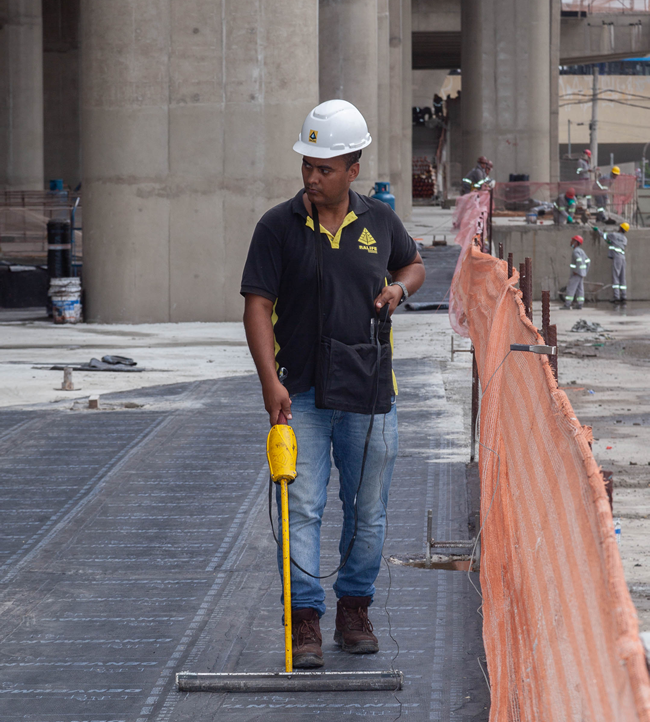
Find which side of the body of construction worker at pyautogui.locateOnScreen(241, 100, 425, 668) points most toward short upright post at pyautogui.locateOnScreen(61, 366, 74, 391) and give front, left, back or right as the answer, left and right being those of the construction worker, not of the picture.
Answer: back

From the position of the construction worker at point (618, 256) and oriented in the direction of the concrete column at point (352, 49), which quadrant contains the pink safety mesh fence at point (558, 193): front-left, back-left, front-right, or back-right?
front-right

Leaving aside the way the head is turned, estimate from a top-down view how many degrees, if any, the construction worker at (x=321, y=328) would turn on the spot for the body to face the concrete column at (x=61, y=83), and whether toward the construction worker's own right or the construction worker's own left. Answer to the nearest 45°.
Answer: approximately 180°

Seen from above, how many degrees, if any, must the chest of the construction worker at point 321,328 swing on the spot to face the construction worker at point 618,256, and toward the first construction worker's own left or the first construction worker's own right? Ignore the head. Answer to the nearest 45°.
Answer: approximately 180°

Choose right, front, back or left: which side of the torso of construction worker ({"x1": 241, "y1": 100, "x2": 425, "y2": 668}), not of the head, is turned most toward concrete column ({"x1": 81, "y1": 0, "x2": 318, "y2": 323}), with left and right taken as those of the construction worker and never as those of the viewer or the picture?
back

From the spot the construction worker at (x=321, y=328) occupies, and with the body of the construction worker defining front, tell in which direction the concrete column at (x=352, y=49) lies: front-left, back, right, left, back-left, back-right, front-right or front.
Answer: back

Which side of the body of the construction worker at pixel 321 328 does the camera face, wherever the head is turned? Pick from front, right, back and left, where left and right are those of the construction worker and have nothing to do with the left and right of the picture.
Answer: front

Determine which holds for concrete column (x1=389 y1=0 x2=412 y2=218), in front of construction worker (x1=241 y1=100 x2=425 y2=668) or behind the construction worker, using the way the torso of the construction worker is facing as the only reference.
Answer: behind

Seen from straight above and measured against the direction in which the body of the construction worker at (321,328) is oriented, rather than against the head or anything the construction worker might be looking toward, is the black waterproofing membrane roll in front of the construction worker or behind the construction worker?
behind

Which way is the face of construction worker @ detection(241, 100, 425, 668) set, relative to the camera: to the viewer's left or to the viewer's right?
to the viewer's left

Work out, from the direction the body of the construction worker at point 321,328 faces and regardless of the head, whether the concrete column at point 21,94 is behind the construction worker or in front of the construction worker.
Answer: behind
